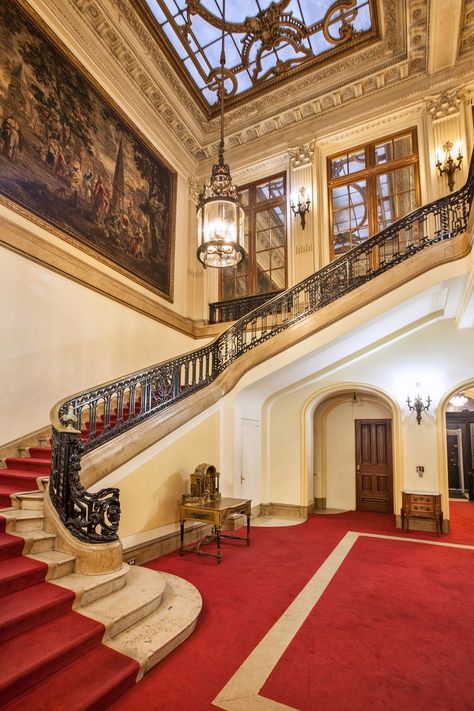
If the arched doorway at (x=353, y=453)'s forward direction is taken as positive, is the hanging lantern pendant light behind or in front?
in front

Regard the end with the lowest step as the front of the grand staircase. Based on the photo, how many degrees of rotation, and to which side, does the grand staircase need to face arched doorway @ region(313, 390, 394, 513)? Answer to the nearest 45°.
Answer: approximately 90° to its left

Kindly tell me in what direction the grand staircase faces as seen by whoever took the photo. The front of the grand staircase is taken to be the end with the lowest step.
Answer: facing the viewer and to the right of the viewer

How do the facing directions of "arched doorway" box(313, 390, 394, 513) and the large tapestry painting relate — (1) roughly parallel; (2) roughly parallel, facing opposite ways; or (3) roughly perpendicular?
roughly perpendicular

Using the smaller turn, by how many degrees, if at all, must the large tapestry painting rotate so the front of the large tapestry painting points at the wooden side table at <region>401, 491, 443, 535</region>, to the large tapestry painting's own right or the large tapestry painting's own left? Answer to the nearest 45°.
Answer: approximately 45° to the large tapestry painting's own left

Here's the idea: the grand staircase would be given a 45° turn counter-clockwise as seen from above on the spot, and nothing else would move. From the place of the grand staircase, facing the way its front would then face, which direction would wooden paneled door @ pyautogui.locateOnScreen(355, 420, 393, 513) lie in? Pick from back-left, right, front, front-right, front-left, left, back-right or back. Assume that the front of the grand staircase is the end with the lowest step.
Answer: front-left

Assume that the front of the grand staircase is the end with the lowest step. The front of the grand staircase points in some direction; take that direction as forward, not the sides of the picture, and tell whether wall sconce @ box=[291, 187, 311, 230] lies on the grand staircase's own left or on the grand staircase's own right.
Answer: on the grand staircase's own left

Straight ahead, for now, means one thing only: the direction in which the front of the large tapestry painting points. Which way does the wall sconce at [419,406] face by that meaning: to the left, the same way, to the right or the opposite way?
to the right

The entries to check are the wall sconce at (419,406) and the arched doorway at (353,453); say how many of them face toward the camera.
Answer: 2

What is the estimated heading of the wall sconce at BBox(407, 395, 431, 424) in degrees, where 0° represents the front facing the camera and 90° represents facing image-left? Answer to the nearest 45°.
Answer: approximately 0°
